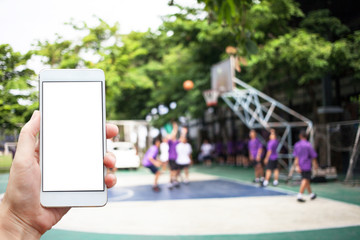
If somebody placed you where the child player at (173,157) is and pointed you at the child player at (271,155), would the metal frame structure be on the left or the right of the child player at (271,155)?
left

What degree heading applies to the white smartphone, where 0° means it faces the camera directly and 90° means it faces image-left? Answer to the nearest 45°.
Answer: approximately 0°

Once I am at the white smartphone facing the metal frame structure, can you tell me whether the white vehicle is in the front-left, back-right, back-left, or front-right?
front-left

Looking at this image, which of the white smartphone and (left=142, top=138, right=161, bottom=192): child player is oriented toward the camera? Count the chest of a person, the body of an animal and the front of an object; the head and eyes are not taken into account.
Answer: the white smartphone

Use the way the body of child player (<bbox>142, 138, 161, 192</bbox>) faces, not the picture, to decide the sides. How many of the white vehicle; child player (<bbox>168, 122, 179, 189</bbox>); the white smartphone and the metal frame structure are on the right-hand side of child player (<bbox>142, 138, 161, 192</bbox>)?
1

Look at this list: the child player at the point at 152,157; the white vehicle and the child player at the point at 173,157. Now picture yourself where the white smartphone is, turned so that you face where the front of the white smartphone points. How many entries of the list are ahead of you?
0

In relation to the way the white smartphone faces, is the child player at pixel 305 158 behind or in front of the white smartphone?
behind

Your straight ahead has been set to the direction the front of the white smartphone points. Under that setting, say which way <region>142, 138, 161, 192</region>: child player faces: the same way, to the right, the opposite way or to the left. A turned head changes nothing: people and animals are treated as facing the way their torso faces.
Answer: to the left

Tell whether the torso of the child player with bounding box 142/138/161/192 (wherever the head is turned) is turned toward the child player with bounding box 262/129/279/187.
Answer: yes

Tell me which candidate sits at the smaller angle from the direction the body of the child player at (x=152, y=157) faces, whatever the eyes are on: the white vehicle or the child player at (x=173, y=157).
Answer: the child player

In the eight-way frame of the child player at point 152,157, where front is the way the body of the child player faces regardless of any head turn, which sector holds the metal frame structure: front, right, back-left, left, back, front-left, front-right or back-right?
front-left

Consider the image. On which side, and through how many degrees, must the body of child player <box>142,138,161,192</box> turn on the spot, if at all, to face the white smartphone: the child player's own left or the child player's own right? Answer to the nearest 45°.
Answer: approximately 90° to the child player's own right

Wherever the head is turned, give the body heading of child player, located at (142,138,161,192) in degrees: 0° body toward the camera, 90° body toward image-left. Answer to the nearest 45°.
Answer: approximately 270°

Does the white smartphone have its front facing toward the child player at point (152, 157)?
no

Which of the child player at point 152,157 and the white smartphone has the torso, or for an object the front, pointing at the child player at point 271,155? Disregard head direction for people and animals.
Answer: the child player at point 152,157

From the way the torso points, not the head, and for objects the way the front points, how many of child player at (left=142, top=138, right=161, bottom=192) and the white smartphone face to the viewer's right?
1
